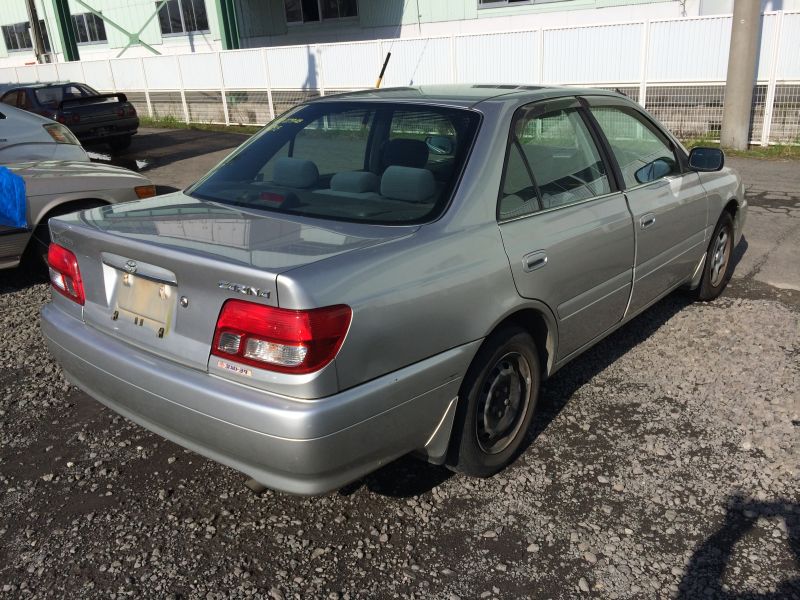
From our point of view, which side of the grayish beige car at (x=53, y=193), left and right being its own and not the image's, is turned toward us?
right

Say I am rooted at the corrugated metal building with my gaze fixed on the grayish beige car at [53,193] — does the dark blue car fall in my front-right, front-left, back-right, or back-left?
front-right

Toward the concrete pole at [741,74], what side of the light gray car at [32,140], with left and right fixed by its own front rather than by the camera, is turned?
front

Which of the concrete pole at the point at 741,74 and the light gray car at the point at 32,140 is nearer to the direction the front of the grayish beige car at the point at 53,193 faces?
the concrete pole

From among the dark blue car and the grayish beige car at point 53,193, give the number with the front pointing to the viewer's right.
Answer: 1

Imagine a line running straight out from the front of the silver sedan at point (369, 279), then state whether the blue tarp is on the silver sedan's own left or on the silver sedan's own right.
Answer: on the silver sedan's own left

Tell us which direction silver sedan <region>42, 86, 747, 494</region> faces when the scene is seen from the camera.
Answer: facing away from the viewer and to the right of the viewer

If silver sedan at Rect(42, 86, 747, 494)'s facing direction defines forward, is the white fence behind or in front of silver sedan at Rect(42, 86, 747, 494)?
in front

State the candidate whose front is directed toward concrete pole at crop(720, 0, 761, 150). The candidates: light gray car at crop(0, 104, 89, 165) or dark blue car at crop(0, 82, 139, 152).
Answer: the light gray car

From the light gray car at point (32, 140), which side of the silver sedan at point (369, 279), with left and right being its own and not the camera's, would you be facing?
left

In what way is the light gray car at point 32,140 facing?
to the viewer's right

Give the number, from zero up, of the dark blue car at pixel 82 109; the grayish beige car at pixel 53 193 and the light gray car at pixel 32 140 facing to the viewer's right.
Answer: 2

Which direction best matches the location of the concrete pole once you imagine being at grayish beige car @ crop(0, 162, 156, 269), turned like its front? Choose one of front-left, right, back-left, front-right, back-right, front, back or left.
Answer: front

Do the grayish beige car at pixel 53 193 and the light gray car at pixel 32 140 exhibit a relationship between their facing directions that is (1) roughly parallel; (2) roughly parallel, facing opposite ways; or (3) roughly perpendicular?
roughly parallel
